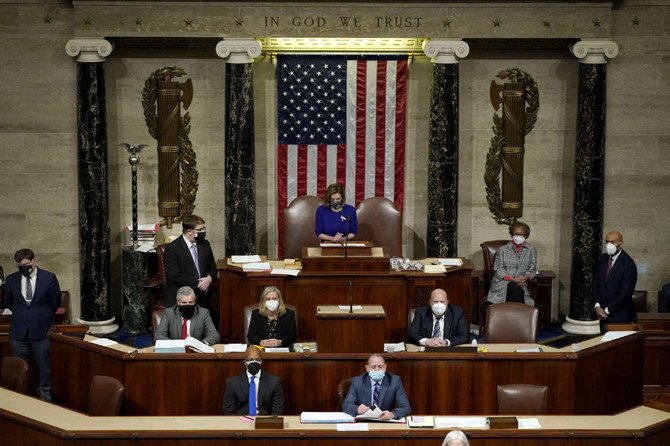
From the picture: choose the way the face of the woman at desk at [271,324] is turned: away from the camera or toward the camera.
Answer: toward the camera

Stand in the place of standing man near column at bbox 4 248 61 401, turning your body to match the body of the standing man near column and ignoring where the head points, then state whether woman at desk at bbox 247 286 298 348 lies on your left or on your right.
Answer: on your left

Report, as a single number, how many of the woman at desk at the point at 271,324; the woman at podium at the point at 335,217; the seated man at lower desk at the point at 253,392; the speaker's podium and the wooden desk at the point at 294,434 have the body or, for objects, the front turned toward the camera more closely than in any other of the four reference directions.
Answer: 5

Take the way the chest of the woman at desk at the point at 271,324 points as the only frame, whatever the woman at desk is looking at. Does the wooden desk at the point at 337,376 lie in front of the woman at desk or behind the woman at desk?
in front

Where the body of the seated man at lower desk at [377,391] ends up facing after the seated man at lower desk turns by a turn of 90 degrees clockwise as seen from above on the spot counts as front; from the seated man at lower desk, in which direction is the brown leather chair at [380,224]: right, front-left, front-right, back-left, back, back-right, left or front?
right

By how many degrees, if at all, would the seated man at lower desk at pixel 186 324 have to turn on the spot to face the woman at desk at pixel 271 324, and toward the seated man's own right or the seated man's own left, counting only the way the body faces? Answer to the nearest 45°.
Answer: approximately 90° to the seated man's own left

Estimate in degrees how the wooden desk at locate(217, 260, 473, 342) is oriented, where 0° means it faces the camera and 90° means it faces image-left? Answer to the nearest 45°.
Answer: approximately 0°

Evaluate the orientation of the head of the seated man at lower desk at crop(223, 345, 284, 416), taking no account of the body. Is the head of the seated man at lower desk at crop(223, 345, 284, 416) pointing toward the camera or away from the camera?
toward the camera

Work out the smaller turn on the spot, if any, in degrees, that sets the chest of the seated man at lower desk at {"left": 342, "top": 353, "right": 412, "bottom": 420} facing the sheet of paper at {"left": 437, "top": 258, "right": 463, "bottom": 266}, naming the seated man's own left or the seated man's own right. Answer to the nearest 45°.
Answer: approximately 180°

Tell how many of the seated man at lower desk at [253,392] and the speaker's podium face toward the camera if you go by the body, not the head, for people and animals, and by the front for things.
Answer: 2

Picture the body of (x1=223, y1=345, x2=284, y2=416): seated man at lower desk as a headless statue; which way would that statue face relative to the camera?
toward the camera

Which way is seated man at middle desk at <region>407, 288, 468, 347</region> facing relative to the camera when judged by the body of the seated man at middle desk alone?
toward the camera

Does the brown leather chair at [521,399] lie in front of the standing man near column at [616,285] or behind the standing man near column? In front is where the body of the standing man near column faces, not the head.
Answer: in front

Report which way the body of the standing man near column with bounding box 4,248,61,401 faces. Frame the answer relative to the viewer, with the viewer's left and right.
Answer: facing the viewer

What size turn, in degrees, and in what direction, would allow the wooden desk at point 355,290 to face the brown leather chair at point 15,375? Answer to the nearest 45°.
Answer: approximately 45° to its right
